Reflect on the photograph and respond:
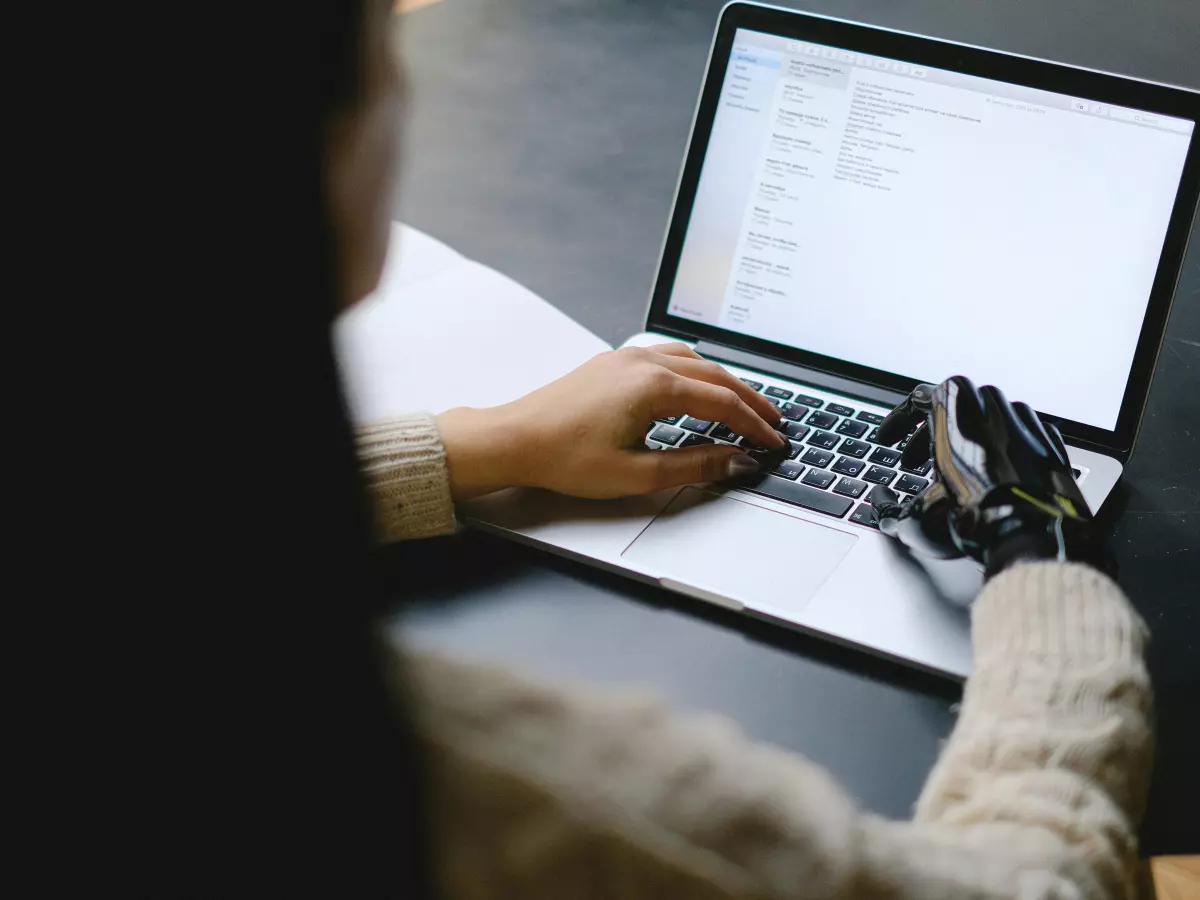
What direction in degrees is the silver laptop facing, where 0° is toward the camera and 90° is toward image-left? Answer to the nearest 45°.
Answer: approximately 45°
